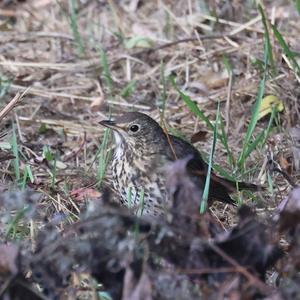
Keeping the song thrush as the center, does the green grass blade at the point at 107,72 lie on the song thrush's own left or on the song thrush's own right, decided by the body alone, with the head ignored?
on the song thrush's own right

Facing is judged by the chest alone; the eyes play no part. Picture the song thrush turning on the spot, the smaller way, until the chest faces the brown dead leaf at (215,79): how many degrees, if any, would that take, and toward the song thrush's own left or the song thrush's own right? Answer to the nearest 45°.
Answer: approximately 135° to the song thrush's own right

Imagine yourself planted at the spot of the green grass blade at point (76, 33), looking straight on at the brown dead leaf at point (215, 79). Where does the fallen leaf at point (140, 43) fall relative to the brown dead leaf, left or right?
left

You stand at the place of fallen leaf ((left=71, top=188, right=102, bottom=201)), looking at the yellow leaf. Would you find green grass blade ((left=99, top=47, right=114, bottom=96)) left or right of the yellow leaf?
left

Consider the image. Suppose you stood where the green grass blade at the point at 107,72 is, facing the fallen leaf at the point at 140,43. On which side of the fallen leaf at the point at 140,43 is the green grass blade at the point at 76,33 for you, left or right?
left

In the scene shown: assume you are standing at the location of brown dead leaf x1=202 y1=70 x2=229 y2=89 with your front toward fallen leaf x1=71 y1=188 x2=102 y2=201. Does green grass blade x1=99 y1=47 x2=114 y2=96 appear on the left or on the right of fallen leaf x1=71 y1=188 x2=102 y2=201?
right

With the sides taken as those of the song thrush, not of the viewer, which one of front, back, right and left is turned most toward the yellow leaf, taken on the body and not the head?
back

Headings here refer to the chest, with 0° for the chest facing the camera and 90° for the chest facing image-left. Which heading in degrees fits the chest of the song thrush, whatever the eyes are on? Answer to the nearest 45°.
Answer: approximately 45°

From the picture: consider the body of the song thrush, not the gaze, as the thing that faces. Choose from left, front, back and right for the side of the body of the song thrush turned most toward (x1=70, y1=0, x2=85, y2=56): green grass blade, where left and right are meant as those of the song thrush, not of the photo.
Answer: right
